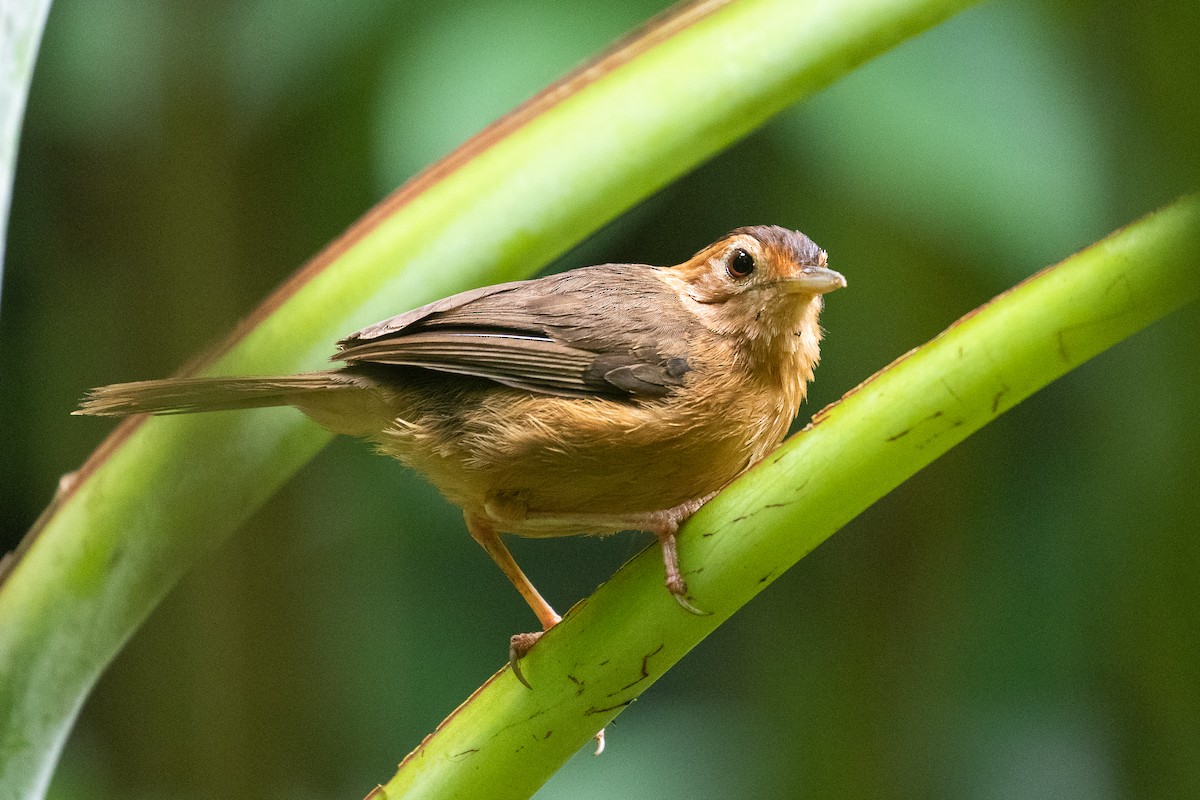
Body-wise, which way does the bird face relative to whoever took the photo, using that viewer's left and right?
facing to the right of the viewer
